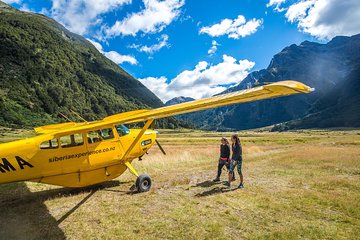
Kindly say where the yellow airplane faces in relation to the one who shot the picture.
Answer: facing away from the viewer and to the right of the viewer
